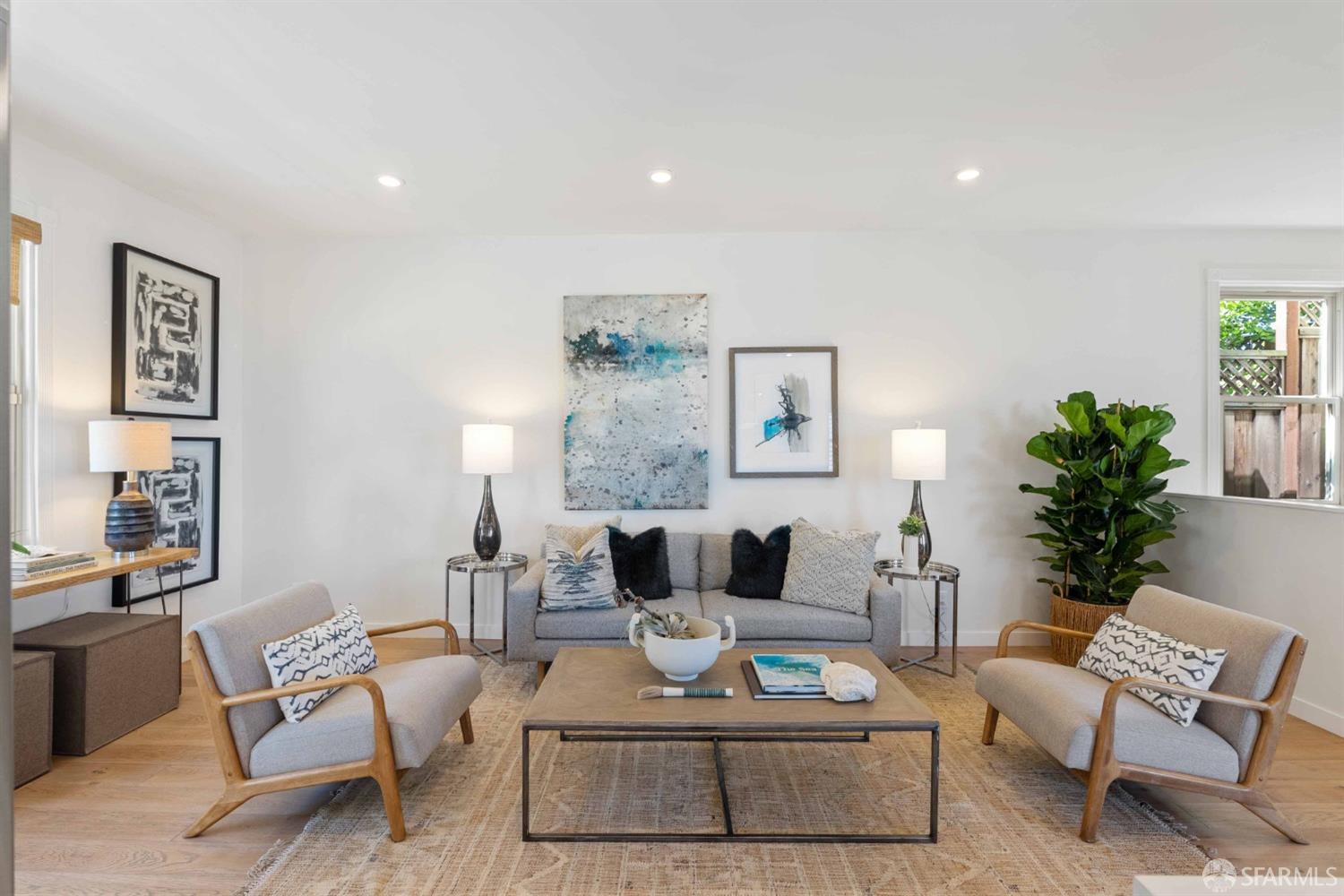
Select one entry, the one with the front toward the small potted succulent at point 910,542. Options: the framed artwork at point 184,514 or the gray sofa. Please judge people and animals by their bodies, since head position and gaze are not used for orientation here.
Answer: the framed artwork

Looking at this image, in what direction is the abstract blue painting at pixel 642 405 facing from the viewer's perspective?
toward the camera

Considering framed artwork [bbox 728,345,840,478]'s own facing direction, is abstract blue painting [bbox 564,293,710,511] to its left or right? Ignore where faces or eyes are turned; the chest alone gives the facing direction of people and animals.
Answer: on its right

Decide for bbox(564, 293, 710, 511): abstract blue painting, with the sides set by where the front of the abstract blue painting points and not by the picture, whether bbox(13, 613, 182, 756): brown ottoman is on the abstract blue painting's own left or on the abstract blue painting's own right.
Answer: on the abstract blue painting's own right

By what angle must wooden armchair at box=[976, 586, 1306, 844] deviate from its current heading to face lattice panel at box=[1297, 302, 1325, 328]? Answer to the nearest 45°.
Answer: approximately 135° to its right

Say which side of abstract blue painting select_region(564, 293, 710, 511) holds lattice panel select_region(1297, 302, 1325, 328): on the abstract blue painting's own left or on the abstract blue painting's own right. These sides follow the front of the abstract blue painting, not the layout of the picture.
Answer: on the abstract blue painting's own left

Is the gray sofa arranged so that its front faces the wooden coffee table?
yes

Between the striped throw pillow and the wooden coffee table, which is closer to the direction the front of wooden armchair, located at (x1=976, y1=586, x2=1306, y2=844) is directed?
the wooden coffee table

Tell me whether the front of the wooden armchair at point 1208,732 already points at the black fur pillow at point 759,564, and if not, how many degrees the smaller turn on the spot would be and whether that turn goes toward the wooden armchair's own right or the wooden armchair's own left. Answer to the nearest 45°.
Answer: approximately 45° to the wooden armchair's own right

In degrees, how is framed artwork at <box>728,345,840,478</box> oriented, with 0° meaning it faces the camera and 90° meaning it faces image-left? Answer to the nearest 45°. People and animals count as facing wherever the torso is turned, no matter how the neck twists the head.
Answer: approximately 0°

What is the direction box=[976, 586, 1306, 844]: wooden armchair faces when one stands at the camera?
facing the viewer and to the left of the viewer

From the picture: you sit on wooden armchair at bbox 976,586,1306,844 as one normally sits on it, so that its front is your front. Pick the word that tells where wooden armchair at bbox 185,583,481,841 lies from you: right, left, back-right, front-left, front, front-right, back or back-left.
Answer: front

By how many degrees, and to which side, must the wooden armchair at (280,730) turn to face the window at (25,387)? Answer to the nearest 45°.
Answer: approximately 180°

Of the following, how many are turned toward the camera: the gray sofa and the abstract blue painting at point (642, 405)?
2

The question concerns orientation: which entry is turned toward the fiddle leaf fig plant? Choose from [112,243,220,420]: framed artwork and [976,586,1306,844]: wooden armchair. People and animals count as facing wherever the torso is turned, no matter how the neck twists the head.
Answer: the framed artwork

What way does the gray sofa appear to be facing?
toward the camera
